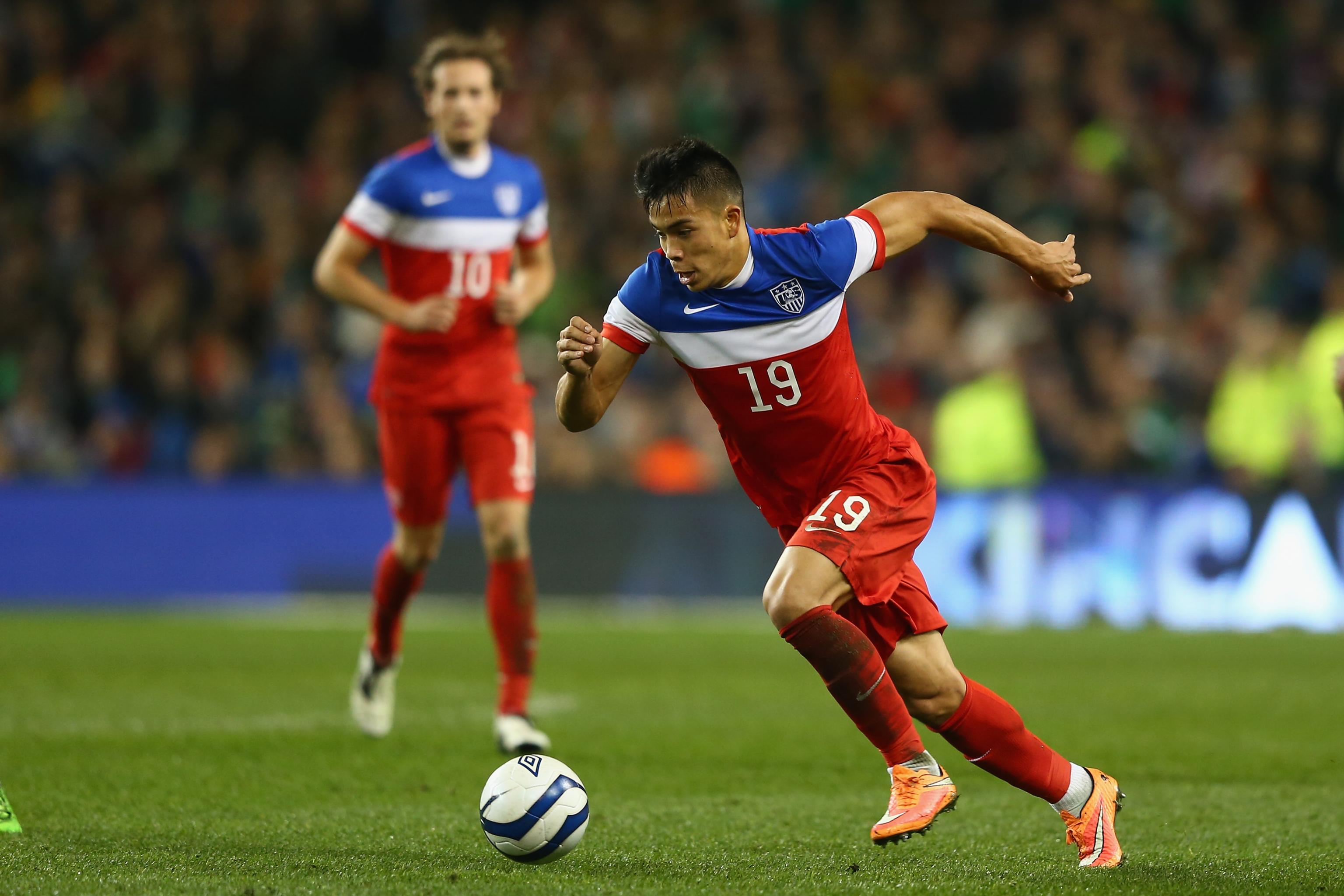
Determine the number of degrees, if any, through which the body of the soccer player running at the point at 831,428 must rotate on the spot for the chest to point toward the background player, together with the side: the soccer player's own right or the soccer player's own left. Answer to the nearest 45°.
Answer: approximately 90° to the soccer player's own right

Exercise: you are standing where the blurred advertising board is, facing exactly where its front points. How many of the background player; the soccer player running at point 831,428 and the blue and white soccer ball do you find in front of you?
3

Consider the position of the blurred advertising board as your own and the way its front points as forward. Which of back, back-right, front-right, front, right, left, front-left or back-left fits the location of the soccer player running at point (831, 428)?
front

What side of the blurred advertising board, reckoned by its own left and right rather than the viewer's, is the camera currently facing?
front

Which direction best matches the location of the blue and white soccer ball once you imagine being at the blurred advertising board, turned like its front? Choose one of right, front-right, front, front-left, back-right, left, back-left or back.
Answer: front

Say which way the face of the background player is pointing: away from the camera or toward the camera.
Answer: toward the camera

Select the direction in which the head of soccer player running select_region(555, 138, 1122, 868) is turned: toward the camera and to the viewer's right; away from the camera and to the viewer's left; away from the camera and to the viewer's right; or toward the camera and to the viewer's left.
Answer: toward the camera and to the viewer's left

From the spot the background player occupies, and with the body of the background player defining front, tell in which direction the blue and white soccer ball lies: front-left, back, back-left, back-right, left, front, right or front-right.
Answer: front

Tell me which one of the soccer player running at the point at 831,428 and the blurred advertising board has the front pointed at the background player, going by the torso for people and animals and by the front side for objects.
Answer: the blurred advertising board

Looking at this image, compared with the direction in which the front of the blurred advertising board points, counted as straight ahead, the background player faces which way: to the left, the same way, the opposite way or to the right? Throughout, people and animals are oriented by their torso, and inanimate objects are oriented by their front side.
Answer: the same way

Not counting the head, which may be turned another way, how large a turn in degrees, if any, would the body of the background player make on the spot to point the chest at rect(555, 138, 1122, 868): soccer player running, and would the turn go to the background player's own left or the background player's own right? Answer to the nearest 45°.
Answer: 0° — they already face them

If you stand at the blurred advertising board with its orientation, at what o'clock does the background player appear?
The background player is roughly at 12 o'clock from the blurred advertising board.

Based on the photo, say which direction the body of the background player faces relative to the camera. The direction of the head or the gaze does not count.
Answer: toward the camera
